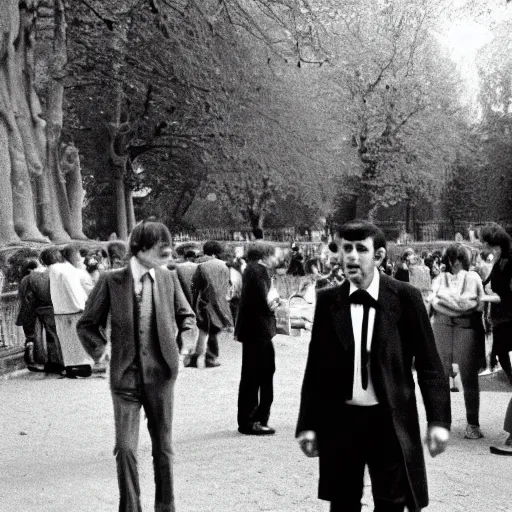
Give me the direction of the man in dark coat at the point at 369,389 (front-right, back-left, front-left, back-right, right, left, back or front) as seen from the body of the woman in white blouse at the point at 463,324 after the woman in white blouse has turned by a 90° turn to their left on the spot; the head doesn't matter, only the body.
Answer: right

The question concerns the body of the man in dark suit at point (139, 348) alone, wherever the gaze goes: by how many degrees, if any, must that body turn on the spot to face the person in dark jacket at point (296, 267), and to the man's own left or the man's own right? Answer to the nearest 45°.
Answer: approximately 180°

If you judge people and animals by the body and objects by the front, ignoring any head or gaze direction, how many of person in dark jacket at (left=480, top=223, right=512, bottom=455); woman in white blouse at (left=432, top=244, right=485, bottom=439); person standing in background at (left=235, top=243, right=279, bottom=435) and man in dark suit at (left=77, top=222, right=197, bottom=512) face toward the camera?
2

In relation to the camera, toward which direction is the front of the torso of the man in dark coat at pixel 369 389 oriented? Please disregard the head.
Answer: toward the camera

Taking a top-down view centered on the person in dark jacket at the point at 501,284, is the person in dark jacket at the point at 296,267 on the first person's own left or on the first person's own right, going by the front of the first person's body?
on the first person's own right

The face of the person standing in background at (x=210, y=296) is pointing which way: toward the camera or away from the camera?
away from the camera

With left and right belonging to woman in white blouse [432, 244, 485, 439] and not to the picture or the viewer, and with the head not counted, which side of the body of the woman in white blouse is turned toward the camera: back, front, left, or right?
front

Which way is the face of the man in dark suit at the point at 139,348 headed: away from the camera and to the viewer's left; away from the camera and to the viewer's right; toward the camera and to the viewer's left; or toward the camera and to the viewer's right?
toward the camera and to the viewer's right

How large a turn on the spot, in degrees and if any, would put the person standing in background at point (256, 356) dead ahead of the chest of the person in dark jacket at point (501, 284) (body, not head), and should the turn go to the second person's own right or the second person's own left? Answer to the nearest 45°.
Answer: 0° — they already face them

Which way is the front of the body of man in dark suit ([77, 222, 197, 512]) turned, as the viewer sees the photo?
toward the camera

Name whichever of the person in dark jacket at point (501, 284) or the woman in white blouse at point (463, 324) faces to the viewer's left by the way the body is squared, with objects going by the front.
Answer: the person in dark jacket

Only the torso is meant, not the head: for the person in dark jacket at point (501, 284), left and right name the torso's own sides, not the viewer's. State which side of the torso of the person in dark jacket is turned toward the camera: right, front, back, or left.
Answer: left

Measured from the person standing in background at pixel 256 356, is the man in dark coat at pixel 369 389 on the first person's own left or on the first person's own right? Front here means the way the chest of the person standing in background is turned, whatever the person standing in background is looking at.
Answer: on the first person's own right
